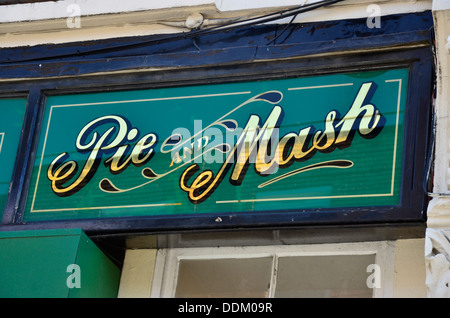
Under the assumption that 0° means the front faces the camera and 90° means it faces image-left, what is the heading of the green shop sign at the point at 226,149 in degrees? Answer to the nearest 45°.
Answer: approximately 0°
